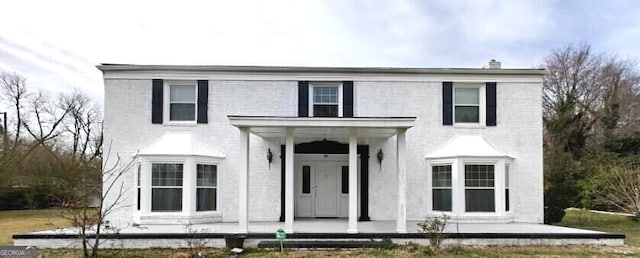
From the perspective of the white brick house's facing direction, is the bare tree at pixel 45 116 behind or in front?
behind

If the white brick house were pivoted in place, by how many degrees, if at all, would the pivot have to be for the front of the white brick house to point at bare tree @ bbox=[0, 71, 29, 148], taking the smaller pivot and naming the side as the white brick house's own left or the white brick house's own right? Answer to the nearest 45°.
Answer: approximately 135° to the white brick house's own right

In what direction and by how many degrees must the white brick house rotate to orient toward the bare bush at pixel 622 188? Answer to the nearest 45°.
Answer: approximately 90° to its left

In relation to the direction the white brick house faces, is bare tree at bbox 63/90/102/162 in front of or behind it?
behind

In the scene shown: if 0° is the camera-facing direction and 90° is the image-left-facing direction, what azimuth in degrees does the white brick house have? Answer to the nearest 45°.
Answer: approximately 0°

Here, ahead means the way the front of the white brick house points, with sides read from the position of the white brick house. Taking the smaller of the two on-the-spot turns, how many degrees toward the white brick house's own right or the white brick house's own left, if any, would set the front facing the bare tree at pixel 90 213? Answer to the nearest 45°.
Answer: approximately 45° to the white brick house's own right
